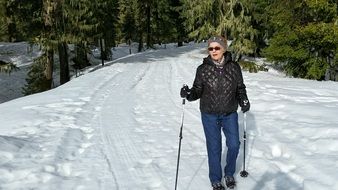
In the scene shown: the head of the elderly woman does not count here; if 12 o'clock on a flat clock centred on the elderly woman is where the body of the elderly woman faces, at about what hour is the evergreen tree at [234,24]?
The evergreen tree is roughly at 6 o'clock from the elderly woman.

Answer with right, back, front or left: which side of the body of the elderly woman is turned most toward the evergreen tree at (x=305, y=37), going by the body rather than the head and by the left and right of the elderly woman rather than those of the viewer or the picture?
back

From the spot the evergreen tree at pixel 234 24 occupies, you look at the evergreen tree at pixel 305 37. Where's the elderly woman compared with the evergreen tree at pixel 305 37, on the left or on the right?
right

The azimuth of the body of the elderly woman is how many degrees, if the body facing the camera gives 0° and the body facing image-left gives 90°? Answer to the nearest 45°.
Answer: approximately 0°
